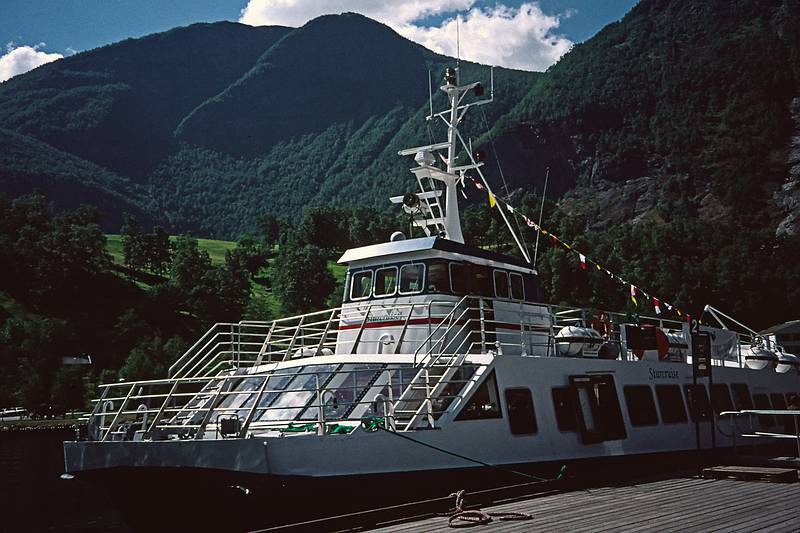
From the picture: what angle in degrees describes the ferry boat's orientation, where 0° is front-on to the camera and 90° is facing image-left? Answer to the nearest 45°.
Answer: approximately 45°

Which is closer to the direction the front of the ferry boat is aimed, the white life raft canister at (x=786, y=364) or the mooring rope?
the mooring rope
